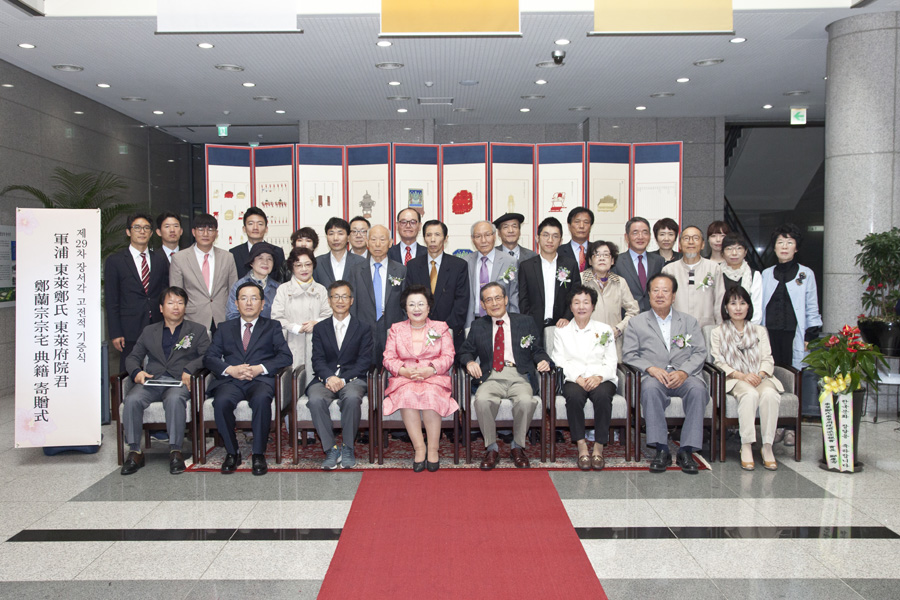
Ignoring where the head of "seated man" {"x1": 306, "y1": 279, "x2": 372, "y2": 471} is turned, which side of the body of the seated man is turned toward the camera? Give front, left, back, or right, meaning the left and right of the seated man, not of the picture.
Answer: front

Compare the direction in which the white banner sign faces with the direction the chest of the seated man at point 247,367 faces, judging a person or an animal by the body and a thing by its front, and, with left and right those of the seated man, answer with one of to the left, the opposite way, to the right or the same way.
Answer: the same way

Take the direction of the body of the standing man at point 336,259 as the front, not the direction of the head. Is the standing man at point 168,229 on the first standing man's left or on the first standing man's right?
on the first standing man's right

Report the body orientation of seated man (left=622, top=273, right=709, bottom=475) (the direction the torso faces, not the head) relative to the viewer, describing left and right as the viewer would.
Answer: facing the viewer

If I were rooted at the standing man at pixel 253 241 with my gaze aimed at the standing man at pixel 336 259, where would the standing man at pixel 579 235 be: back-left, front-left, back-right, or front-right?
front-left

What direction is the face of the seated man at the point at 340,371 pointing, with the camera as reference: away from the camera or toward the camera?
toward the camera

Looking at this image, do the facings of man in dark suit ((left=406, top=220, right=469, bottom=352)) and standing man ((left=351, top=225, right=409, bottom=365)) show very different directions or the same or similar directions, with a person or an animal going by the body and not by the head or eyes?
same or similar directions

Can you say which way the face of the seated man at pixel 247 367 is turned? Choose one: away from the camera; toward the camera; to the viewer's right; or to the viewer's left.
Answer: toward the camera

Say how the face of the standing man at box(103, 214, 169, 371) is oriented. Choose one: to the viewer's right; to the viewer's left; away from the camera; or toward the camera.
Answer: toward the camera

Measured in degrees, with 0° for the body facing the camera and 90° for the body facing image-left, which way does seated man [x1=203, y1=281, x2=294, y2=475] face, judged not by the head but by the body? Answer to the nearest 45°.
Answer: approximately 0°

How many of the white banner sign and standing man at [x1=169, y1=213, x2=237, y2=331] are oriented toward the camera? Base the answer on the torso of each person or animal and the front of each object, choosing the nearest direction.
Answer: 2

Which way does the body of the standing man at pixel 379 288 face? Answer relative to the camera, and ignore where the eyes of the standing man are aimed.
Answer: toward the camera

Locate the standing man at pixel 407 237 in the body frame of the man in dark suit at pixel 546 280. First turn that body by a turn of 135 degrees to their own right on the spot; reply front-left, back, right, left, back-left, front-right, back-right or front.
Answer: front-left

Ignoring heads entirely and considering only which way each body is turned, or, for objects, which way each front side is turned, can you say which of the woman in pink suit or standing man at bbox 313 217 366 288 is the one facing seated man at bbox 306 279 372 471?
the standing man

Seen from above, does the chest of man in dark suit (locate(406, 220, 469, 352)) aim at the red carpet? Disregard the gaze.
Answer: yes

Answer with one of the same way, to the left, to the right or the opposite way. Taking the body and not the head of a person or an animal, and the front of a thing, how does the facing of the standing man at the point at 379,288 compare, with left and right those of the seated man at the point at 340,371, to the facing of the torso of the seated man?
the same way

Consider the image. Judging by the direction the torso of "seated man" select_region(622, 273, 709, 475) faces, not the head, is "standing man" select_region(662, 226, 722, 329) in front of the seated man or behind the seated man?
behind
